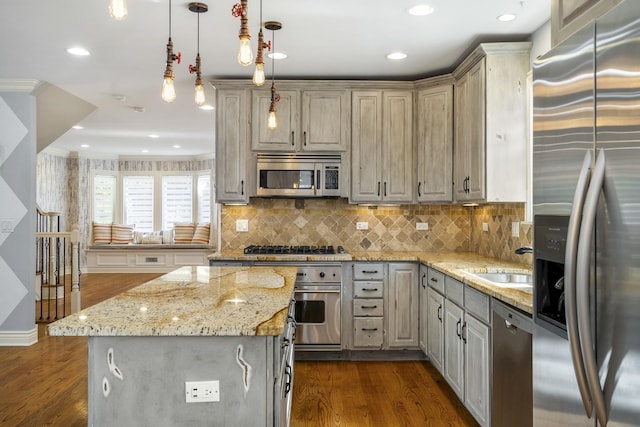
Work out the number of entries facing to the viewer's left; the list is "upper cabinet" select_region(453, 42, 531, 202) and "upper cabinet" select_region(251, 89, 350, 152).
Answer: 1

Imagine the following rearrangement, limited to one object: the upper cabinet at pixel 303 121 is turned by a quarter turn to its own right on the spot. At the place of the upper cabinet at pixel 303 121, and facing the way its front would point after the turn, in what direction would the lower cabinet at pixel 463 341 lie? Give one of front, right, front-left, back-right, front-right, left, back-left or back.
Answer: back-left

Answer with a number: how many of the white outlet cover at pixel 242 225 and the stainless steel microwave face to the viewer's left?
0

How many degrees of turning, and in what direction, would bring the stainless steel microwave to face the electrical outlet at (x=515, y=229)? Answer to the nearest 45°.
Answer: approximately 45° to its left

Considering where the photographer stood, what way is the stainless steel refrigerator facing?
facing the viewer and to the left of the viewer

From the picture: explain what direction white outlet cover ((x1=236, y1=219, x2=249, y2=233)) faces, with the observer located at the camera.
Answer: facing the viewer

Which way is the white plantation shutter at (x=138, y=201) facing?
toward the camera

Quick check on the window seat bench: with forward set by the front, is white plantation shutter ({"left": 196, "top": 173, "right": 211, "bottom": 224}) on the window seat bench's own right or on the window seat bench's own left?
on the window seat bench's own left

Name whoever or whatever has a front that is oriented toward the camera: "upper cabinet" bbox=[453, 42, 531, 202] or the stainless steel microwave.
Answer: the stainless steel microwave

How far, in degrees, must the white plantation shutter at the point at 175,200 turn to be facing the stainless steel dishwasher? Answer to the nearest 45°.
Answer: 0° — it already faces it

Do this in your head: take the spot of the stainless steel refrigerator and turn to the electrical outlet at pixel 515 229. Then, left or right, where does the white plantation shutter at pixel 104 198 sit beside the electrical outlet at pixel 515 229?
left

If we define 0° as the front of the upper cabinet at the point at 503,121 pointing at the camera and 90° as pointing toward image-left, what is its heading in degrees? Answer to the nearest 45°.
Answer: approximately 90°

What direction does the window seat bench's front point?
toward the camera

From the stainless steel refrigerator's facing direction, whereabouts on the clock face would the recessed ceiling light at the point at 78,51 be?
The recessed ceiling light is roughly at 2 o'clock from the stainless steel refrigerator.

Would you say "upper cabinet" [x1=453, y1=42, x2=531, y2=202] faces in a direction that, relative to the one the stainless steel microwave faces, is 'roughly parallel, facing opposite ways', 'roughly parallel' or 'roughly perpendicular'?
roughly perpendicular
